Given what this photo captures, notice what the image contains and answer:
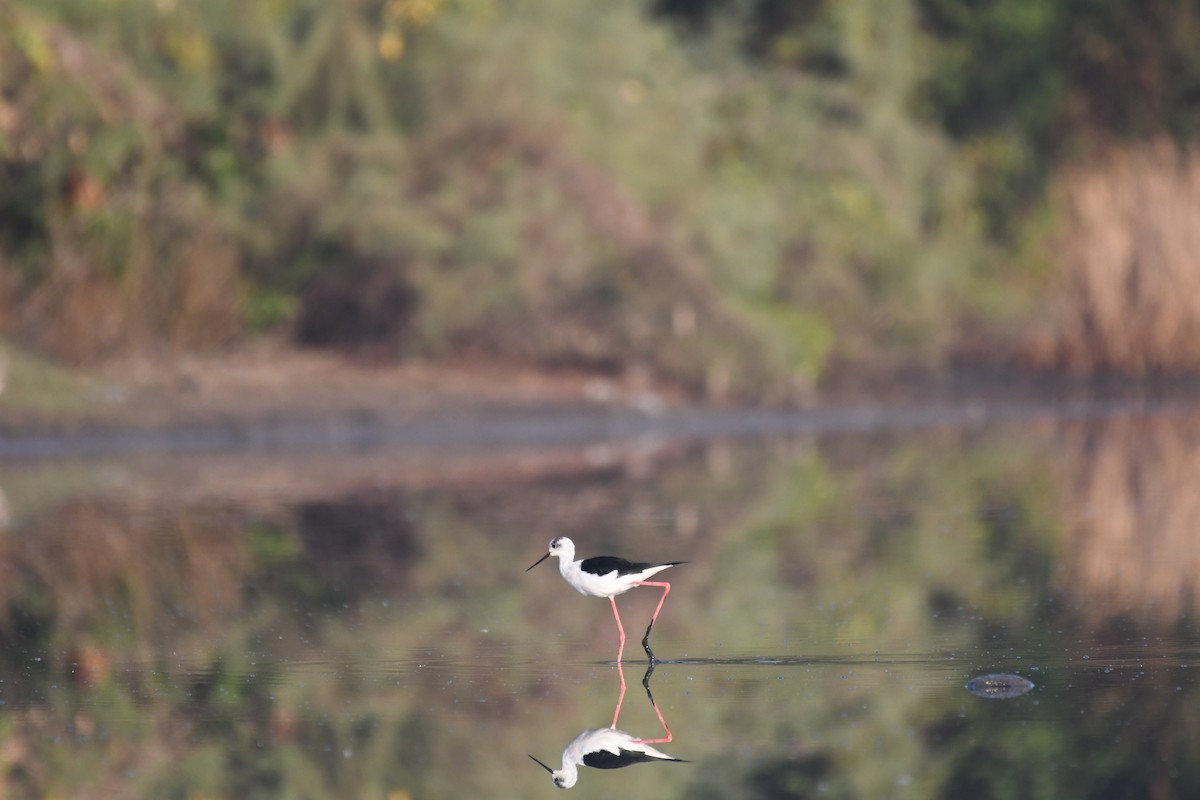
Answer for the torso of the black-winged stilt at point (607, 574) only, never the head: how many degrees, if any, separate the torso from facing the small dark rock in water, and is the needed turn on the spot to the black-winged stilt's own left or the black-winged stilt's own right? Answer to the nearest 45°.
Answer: approximately 135° to the black-winged stilt's own left

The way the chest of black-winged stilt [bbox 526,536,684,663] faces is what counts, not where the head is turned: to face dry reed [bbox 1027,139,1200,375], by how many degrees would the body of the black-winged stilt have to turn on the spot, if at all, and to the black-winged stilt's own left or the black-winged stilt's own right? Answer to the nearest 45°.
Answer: approximately 90° to the black-winged stilt's own right

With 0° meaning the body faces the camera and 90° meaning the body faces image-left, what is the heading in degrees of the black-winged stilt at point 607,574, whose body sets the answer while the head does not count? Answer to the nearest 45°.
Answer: approximately 90°
